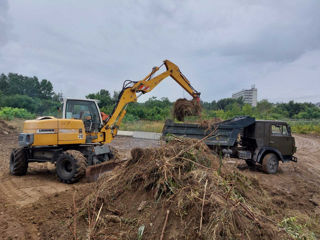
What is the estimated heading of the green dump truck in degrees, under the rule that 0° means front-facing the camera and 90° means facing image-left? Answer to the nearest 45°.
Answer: approximately 270°

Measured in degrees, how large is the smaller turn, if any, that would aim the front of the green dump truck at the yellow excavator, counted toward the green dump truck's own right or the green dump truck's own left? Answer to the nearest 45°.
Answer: approximately 135° to the green dump truck's own right

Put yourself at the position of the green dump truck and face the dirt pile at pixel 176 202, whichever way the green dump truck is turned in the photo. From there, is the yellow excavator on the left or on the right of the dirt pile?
right

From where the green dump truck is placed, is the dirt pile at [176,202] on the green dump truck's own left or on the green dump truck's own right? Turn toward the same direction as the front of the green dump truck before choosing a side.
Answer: on the green dump truck's own right
